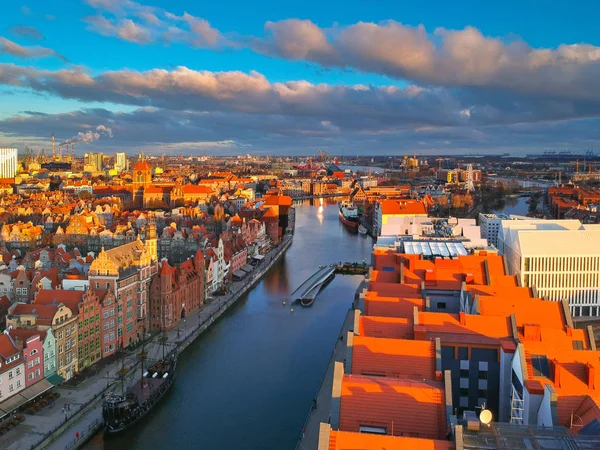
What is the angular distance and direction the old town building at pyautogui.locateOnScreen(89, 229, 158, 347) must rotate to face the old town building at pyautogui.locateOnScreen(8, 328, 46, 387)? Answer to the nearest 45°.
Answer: approximately 90° to its right

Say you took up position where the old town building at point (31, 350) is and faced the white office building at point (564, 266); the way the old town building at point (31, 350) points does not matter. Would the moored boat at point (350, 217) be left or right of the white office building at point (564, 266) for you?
left

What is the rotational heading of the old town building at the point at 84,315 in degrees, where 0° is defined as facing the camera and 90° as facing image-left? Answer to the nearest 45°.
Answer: approximately 315°

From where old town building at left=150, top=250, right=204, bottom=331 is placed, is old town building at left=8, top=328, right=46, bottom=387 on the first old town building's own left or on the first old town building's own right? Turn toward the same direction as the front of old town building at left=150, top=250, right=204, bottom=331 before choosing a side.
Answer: on the first old town building's own right

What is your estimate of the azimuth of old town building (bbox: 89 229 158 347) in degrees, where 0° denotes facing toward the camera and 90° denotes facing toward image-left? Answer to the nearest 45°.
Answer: approximately 315°
